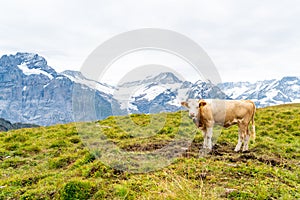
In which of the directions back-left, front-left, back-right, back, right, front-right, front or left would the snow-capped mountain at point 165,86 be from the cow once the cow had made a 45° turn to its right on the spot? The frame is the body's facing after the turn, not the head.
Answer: front

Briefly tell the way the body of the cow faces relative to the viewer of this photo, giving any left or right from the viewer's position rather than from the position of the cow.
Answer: facing to the left of the viewer
